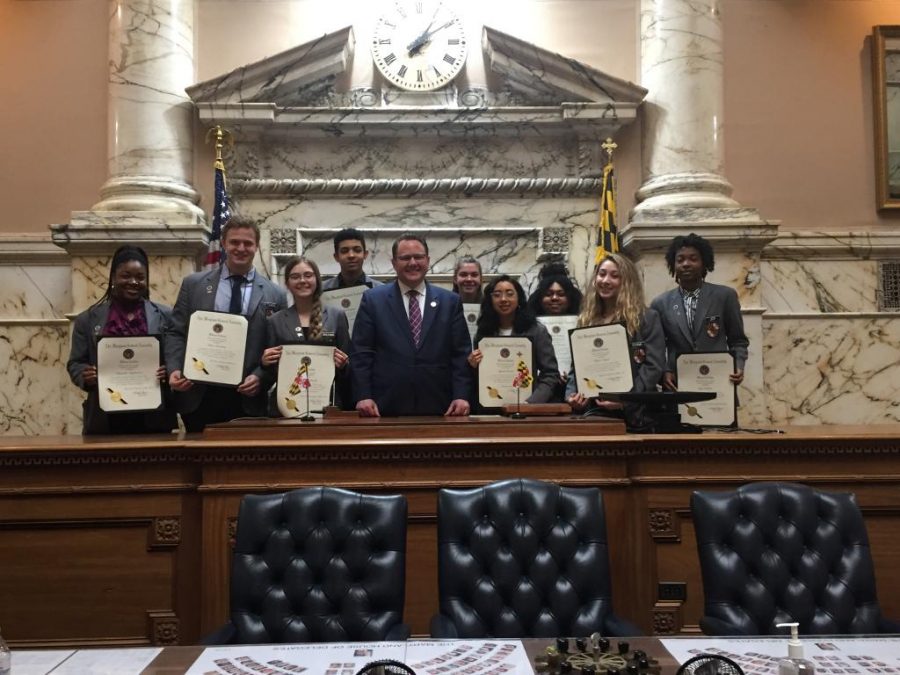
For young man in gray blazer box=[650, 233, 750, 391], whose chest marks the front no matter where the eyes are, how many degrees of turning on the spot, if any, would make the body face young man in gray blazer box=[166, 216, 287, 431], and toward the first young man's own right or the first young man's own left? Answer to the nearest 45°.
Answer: approximately 45° to the first young man's own right

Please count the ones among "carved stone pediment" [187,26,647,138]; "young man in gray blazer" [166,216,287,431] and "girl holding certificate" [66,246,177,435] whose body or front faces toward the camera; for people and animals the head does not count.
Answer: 3

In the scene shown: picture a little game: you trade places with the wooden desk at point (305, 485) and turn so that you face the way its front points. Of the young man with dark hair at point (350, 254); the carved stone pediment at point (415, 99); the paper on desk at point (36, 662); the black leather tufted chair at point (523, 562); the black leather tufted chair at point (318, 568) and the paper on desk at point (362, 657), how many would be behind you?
2

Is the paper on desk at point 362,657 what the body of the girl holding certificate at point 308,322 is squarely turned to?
yes

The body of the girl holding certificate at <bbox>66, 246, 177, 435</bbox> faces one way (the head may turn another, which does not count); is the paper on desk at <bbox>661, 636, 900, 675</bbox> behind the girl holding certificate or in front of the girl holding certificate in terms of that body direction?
in front

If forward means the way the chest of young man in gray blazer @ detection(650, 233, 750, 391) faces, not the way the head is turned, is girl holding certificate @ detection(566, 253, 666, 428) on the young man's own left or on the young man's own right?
on the young man's own right

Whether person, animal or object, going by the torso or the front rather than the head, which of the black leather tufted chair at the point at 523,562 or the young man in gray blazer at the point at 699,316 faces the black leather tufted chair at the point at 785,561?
the young man in gray blazer

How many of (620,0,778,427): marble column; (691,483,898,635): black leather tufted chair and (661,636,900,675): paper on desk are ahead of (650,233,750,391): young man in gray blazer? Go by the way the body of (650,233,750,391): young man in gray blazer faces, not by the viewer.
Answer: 2
